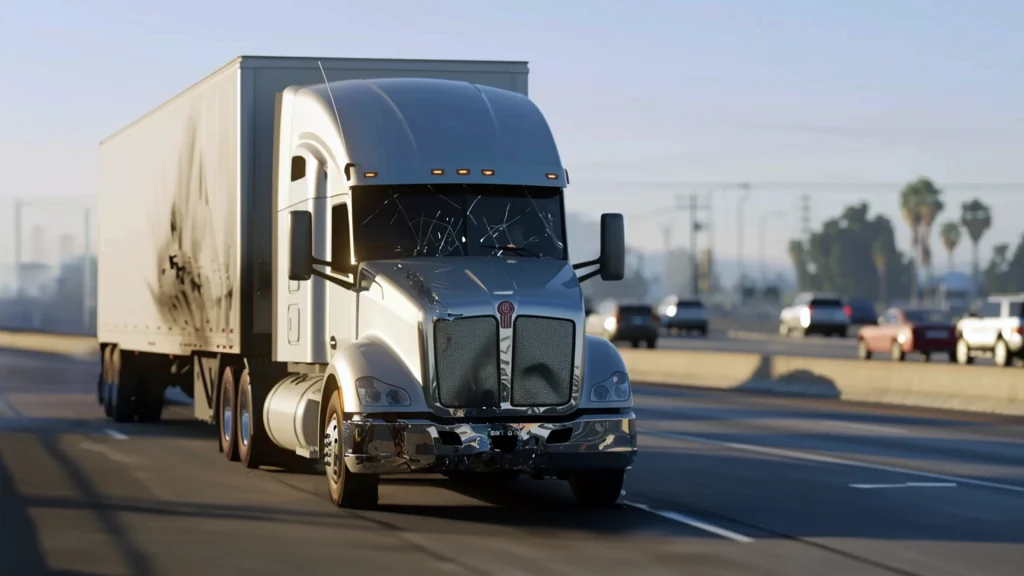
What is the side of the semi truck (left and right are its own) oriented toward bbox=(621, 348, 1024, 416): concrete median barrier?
left

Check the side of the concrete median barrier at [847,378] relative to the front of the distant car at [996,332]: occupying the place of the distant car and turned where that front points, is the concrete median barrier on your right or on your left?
on your left

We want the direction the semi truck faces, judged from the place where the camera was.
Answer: facing the viewer and to the right of the viewer

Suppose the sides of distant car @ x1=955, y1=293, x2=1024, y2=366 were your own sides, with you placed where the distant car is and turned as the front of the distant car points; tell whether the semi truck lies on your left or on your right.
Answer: on your left

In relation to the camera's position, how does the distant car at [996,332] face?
facing away from the viewer and to the left of the viewer

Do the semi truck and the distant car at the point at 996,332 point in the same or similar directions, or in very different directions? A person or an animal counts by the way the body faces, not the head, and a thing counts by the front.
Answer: very different directions
